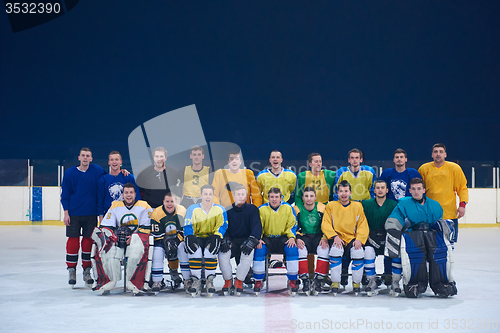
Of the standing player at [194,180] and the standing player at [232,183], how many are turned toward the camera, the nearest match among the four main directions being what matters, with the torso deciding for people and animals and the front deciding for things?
2

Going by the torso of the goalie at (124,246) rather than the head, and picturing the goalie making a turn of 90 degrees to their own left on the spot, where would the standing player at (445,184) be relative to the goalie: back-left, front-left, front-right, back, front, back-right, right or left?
front

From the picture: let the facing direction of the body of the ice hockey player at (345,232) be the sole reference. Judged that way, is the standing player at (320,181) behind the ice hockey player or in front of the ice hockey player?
behind

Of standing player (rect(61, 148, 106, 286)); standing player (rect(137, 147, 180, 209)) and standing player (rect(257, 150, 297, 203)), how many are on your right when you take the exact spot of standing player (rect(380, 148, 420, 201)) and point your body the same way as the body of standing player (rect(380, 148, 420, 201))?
3

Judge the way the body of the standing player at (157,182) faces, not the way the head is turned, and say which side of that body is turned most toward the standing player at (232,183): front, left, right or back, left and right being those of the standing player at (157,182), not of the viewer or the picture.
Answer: left
